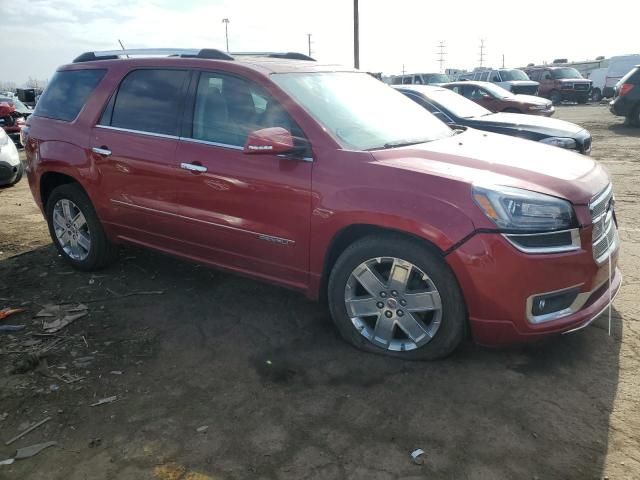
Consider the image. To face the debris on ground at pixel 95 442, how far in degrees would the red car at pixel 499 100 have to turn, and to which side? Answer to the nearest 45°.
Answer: approximately 45° to its right

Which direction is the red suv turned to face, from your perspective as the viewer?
facing the viewer and to the right of the viewer

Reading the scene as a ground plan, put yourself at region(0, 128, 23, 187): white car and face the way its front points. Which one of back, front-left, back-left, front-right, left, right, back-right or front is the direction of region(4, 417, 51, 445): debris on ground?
front-right

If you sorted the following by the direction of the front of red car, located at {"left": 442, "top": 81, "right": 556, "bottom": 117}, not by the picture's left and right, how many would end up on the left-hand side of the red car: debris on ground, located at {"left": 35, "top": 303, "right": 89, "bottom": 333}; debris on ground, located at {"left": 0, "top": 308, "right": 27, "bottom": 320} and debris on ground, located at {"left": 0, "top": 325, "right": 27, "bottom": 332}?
0

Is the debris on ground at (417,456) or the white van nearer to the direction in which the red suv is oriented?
the debris on ground

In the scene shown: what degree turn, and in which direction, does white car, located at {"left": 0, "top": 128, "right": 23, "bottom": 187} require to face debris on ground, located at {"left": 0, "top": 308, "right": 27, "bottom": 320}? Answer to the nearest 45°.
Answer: approximately 45° to its right

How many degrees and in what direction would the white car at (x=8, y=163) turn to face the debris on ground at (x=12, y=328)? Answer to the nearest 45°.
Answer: approximately 45° to its right

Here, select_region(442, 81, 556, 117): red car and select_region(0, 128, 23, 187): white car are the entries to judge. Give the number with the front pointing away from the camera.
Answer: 0

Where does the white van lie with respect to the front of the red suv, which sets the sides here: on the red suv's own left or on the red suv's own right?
on the red suv's own left

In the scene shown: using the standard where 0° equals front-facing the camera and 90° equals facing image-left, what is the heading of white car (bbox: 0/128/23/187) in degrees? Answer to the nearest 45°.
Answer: approximately 315°

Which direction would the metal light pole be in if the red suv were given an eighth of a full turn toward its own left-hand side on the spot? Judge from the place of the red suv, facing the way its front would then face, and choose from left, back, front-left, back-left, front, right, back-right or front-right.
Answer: left

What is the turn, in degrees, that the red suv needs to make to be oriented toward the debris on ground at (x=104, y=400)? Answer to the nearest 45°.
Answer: approximately 90° to its right

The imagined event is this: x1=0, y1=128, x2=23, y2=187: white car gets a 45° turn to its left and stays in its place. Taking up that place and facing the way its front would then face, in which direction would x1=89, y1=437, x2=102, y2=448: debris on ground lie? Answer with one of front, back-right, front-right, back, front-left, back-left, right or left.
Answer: right

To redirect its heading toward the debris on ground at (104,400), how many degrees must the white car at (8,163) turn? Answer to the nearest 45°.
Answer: approximately 45° to its right

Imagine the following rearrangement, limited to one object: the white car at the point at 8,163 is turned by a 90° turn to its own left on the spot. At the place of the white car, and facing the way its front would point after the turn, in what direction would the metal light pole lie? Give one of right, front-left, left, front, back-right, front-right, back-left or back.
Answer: front
